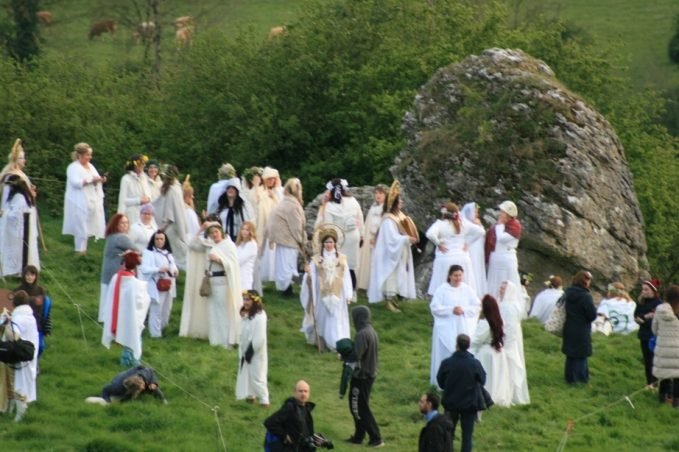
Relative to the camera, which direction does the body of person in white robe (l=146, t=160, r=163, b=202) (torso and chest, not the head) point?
toward the camera

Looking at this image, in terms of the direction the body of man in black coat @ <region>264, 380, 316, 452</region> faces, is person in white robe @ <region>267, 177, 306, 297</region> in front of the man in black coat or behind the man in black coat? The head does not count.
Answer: behind

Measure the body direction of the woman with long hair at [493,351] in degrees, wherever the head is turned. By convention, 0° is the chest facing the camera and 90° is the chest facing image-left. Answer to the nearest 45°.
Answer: approximately 135°

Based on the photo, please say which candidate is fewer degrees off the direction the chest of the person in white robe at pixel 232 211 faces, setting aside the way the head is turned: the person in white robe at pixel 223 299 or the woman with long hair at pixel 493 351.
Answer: the person in white robe

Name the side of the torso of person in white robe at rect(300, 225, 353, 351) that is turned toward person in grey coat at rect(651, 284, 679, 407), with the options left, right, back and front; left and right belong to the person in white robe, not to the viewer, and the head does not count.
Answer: left

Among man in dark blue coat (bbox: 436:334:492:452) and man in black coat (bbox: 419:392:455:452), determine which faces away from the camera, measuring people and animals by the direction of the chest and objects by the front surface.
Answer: man in dark blue coat (bbox: 436:334:492:452)

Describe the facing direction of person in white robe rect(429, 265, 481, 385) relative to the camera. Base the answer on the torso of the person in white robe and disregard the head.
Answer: toward the camera

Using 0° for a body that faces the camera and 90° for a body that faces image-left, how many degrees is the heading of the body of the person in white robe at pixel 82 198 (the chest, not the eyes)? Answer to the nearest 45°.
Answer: approximately 315°

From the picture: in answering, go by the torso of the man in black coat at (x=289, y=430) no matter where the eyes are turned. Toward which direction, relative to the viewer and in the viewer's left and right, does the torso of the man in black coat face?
facing the viewer and to the right of the viewer

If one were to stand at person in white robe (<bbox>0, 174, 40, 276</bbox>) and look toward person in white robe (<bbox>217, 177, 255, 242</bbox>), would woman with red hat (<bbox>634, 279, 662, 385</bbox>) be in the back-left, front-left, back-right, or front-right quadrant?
front-right
